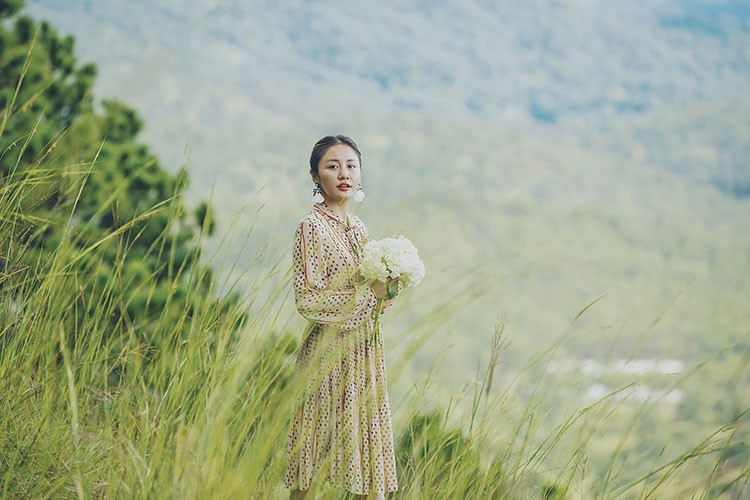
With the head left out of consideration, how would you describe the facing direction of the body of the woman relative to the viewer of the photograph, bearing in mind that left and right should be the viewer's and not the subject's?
facing the viewer and to the right of the viewer
